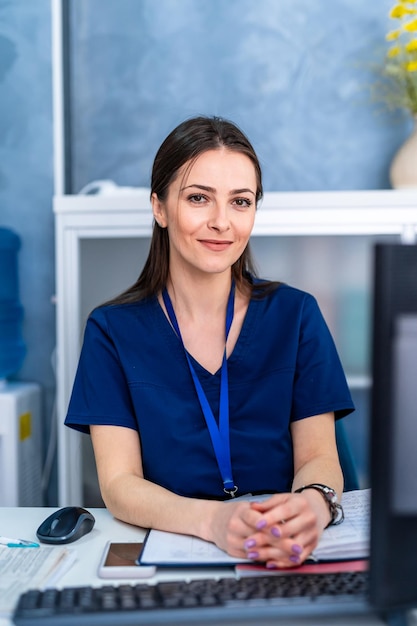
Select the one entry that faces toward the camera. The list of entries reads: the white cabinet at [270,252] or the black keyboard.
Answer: the white cabinet

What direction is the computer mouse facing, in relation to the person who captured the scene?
facing the viewer and to the left of the viewer

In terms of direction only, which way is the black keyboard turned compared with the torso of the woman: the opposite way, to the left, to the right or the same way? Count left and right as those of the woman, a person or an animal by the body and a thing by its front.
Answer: the opposite way

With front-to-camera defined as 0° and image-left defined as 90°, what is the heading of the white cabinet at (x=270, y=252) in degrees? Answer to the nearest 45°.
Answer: approximately 0°

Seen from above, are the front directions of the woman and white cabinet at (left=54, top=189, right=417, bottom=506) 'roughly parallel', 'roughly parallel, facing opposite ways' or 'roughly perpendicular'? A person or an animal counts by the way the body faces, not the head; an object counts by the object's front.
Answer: roughly parallel

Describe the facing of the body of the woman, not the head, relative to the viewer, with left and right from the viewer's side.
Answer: facing the viewer

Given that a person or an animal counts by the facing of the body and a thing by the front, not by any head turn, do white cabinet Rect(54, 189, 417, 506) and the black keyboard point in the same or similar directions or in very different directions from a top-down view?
very different directions

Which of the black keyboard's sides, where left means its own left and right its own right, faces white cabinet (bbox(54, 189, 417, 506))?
front

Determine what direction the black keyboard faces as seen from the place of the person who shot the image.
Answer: facing away from the viewer

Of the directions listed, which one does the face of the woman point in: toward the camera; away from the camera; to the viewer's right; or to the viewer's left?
toward the camera
